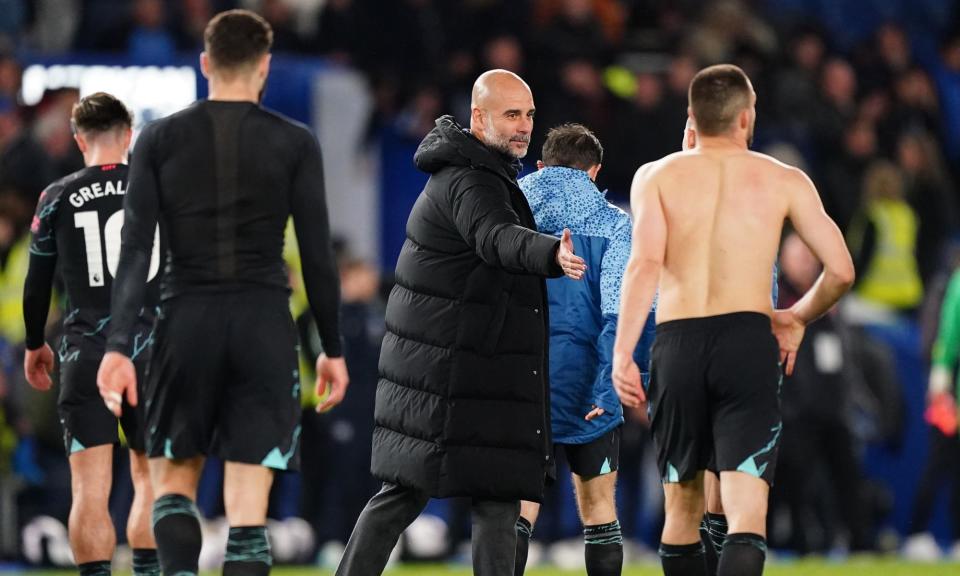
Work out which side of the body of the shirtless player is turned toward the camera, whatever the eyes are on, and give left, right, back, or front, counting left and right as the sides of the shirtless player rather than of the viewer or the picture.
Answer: back

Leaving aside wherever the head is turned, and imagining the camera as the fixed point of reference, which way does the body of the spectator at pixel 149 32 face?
toward the camera

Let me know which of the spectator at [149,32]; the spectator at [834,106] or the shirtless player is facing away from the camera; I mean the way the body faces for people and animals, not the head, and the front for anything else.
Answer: the shirtless player

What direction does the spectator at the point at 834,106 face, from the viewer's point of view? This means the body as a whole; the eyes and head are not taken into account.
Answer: toward the camera

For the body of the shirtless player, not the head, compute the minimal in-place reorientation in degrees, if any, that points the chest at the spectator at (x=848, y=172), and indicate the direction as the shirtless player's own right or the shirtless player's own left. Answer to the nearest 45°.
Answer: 0° — they already face them

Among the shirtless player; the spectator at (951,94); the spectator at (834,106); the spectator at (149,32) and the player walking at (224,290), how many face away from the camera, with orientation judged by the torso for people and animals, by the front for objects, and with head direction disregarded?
2

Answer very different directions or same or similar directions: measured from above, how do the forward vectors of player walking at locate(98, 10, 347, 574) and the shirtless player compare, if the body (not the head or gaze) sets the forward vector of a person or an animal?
same or similar directions

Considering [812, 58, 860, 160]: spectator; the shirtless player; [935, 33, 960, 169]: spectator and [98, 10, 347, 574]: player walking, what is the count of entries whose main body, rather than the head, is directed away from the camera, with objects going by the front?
2

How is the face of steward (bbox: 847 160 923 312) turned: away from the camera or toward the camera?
away from the camera

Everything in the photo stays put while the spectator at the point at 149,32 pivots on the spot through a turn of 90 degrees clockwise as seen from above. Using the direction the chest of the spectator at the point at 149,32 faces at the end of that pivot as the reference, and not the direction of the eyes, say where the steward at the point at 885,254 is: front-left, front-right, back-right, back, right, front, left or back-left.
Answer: back

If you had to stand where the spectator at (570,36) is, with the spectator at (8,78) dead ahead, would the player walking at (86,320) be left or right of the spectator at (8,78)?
left

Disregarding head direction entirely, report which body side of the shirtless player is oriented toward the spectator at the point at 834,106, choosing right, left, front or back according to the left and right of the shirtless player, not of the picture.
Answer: front

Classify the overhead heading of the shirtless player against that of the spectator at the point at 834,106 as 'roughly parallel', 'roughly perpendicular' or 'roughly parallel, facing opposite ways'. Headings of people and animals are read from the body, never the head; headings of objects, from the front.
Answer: roughly parallel, facing opposite ways

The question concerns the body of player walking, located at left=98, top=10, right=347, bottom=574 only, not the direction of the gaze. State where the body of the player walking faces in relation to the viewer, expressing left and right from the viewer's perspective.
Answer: facing away from the viewer

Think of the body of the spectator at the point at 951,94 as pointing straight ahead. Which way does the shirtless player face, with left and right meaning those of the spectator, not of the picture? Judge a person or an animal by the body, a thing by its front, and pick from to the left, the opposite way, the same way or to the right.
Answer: the opposite way
